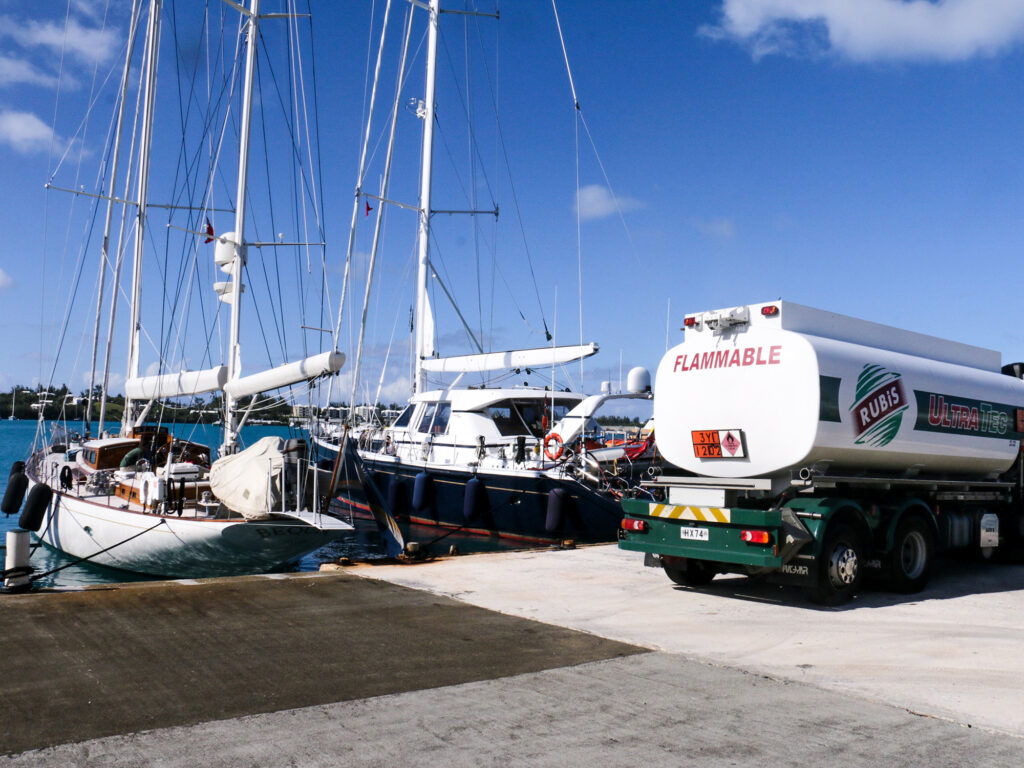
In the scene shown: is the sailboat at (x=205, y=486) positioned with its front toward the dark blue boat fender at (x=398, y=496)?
no

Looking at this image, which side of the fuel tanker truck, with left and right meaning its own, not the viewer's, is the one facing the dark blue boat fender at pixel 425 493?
left

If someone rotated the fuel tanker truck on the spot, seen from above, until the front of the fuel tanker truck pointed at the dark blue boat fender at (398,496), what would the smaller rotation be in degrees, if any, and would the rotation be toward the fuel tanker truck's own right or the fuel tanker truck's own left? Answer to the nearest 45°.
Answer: approximately 90° to the fuel tanker truck's own left

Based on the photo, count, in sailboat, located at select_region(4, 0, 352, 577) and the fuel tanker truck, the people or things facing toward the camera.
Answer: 0

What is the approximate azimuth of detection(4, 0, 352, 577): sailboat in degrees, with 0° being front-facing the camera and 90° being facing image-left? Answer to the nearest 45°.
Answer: approximately 135°

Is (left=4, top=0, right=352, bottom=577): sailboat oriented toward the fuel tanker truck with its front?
no

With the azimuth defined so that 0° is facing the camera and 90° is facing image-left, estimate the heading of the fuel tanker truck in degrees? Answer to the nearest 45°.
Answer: approximately 225°
